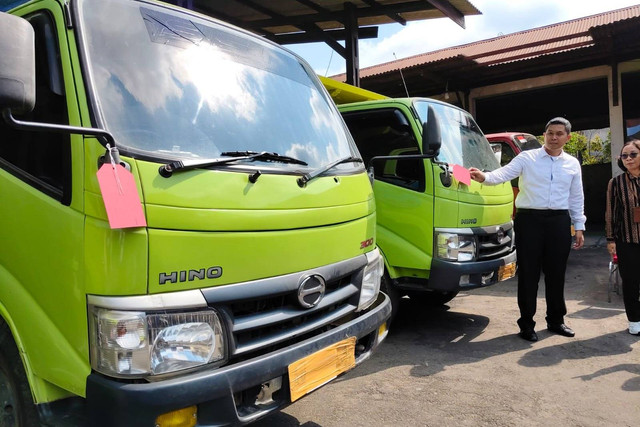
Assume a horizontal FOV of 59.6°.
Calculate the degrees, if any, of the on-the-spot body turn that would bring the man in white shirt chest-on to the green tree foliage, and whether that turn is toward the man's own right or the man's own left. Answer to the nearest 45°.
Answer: approximately 180°

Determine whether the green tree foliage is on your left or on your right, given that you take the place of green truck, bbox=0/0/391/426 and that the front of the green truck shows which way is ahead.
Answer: on your left

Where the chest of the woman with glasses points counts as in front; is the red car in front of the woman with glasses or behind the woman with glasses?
behind

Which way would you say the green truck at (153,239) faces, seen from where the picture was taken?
facing the viewer and to the right of the viewer

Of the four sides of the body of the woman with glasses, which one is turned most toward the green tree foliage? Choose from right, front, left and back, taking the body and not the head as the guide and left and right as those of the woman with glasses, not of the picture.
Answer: back

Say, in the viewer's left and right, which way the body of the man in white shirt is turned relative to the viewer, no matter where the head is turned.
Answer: facing the viewer

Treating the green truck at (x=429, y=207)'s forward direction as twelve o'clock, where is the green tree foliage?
The green tree foliage is roughly at 8 o'clock from the green truck.

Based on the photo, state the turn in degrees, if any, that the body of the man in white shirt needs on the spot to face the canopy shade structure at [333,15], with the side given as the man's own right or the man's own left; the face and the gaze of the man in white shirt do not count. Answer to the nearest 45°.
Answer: approximately 135° to the man's own right

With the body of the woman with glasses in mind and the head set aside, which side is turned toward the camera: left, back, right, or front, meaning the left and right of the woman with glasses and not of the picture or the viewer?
front

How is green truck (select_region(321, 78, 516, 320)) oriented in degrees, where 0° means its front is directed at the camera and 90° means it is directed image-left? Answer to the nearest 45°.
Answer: approximately 315°

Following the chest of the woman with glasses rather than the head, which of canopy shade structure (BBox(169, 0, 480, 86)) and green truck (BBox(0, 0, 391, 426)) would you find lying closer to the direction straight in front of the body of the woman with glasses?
the green truck
